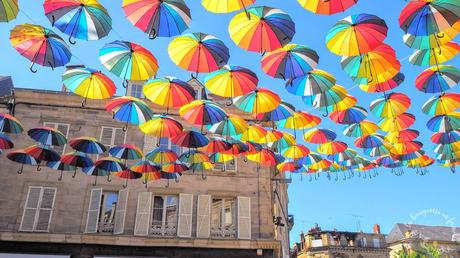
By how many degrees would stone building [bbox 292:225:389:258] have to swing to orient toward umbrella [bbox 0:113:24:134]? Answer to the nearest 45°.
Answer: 0° — it already faces it

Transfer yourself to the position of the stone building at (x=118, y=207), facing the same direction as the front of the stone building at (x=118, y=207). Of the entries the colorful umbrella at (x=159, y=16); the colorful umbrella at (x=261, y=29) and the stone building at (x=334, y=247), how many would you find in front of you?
2

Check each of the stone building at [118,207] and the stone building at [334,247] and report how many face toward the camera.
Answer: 2

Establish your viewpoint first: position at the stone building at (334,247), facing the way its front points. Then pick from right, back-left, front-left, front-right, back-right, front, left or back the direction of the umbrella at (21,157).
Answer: front

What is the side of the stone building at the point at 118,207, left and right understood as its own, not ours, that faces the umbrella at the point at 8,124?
front

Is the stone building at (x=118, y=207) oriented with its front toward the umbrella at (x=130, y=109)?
yes

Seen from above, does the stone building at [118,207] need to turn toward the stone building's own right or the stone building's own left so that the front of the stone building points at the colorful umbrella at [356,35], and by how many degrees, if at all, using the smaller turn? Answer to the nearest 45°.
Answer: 0° — it already faces it

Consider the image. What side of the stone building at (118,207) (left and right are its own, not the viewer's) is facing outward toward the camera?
front

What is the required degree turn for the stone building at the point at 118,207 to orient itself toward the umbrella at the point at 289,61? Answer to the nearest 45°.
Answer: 0° — it already faces it

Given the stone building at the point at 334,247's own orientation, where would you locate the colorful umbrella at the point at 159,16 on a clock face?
The colorful umbrella is roughly at 12 o'clock from the stone building.

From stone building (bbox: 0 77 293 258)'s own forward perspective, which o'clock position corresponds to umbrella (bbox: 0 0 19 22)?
The umbrella is roughly at 12 o'clock from the stone building.

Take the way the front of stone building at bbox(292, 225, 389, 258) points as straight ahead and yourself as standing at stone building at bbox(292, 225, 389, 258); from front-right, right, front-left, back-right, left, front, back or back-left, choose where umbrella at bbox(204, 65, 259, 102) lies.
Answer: front

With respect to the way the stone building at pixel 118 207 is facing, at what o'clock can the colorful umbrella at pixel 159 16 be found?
The colorful umbrella is roughly at 12 o'clock from the stone building.

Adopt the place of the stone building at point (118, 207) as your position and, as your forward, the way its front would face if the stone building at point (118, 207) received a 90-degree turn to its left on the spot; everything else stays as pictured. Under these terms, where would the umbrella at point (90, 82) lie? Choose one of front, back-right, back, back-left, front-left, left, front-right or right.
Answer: right

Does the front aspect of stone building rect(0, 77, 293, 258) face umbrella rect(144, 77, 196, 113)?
yes

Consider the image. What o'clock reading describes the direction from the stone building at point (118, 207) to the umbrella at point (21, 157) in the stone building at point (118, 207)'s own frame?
The umbrella is roughly at 1 o'clock from the stone building.

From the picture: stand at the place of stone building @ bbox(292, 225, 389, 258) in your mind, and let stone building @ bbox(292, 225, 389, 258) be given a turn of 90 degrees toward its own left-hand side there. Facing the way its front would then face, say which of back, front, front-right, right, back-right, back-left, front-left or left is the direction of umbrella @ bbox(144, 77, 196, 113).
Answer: right
